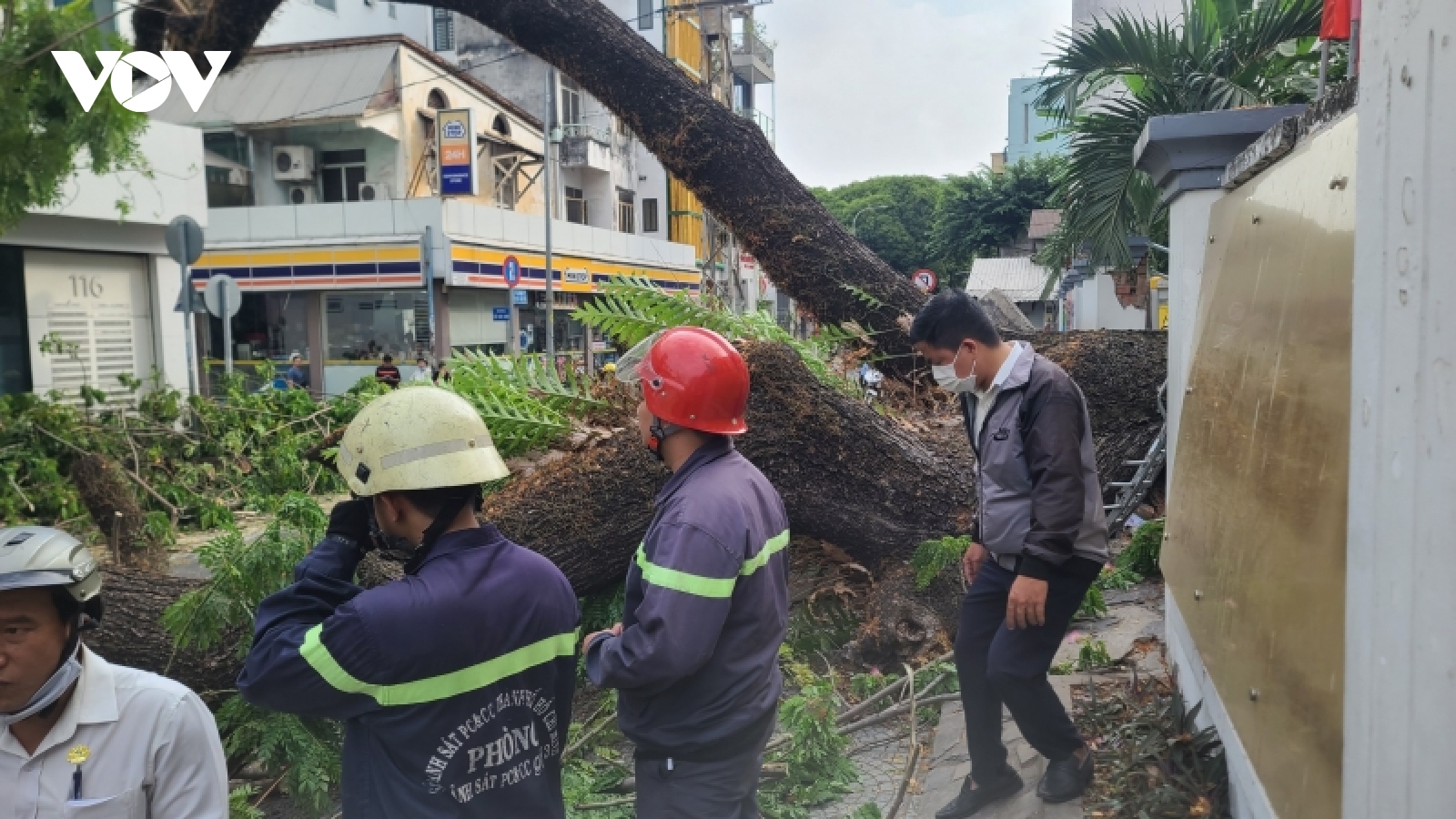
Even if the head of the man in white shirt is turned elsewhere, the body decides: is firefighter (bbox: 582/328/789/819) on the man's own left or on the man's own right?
on the man's own left

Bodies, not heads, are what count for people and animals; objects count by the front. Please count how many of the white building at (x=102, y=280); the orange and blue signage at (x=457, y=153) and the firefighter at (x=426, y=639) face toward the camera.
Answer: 2

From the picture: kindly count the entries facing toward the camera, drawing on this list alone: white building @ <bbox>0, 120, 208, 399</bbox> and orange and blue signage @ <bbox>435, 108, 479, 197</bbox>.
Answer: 2

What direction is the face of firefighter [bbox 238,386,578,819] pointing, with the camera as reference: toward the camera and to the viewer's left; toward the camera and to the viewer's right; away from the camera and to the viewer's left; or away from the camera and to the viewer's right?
away from the camera and to the viewer's left

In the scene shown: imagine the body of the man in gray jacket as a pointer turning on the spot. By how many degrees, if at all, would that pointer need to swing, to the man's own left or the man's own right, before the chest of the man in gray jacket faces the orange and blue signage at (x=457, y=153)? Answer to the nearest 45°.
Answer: approximately 90° to the man's own right

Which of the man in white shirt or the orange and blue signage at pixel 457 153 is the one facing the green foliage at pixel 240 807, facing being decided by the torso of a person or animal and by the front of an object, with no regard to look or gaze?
the orange and blue signage

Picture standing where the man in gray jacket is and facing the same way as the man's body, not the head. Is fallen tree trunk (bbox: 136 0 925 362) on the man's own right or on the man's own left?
on the man's own right

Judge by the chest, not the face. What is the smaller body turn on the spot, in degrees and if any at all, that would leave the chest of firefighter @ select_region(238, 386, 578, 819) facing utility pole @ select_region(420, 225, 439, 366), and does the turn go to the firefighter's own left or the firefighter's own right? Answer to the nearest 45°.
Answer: approximately 45° to the firefighter's own right

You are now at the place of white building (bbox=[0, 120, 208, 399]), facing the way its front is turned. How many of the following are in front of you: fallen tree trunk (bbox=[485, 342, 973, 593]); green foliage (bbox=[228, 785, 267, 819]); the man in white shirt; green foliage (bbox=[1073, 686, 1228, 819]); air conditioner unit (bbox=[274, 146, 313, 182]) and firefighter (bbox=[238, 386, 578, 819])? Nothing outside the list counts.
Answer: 5

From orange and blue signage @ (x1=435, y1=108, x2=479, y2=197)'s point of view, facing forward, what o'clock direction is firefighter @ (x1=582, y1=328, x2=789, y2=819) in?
The firefighter is roughly at 12 o'clock from the orange and blue signage.

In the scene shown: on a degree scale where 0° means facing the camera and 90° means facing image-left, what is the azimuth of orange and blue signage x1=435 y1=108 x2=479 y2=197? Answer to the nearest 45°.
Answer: approximately 0°

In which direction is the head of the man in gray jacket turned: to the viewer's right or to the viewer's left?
to the viewer's left

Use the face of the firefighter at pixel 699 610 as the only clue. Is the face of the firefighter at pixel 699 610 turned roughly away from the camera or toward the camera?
away from the camera
